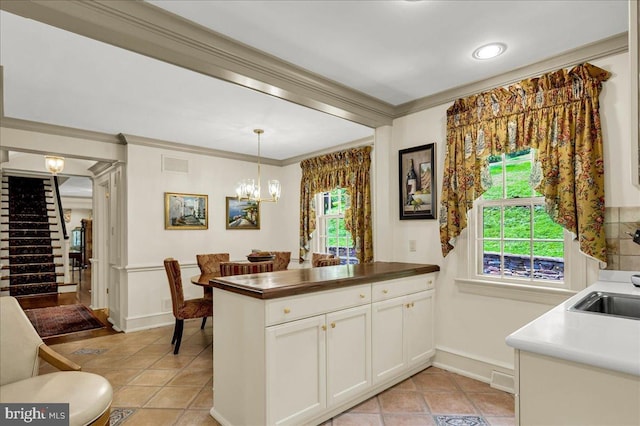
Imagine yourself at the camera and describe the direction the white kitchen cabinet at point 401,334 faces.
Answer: facing the viewer and to the right of the viewer

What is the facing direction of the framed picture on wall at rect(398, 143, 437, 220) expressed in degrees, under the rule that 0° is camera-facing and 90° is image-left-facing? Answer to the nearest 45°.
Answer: approximately 45°

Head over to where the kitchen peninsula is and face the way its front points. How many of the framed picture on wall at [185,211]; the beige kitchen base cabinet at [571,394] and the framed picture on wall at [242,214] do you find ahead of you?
1

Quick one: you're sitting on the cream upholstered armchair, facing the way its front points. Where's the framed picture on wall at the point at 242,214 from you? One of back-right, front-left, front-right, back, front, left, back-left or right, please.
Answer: left

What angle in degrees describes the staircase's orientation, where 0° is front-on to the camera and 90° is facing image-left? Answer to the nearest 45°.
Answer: approximately 0°

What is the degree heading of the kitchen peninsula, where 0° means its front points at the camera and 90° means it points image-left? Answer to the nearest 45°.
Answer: approximately 315°

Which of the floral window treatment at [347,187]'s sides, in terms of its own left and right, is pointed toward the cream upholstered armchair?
front

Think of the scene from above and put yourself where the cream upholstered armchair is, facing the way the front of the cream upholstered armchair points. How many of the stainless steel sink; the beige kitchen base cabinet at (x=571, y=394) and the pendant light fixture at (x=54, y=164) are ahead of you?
2

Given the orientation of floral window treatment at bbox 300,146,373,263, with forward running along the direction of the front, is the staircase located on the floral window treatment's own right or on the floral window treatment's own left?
on the floral window treatment's own right

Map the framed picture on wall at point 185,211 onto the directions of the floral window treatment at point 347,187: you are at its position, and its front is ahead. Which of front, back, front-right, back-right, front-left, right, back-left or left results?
front-right

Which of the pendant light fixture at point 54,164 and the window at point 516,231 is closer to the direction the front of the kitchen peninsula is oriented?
the window

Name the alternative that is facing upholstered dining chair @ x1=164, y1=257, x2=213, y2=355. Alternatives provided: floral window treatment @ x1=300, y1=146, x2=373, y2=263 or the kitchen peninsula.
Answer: the floral window treatment

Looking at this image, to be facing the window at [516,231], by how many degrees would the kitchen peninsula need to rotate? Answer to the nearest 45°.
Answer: approximately 45° to its left

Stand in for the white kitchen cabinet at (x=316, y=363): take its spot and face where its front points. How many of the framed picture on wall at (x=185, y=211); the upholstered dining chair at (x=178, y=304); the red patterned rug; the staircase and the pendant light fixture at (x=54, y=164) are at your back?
5

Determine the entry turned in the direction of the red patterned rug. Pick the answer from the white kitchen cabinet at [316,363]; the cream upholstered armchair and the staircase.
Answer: the staircase

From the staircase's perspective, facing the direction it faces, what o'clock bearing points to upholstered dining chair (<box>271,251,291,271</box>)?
The upholstered dining chair is roughly at 11 o'clock from the staircase.

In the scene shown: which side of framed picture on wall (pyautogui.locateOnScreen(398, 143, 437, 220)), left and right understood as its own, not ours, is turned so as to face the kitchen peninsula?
front

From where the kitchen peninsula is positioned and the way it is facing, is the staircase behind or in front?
behind
